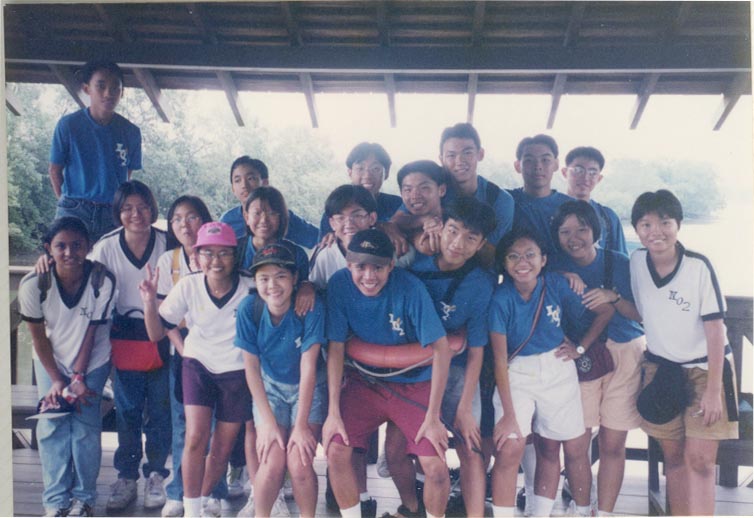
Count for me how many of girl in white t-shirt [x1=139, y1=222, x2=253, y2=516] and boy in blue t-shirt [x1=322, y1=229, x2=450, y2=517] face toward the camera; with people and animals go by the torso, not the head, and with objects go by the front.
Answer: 2

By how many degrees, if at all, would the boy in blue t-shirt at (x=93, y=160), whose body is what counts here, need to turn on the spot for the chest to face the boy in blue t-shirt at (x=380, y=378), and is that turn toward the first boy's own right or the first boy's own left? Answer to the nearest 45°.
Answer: approximately 45° to the first boy's own left

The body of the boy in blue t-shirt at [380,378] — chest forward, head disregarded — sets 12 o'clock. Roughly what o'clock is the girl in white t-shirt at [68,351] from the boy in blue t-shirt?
The girl in white t-shirt is roughly at 3 o'clock from the boy in blue t-shirt.

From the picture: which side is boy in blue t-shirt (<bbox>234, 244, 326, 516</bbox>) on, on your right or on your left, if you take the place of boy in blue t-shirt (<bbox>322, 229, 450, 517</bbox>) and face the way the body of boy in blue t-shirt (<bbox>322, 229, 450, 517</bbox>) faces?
on your right
